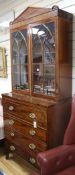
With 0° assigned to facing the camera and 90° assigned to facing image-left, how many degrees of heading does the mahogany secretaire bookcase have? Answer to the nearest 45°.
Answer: approximately 45°
